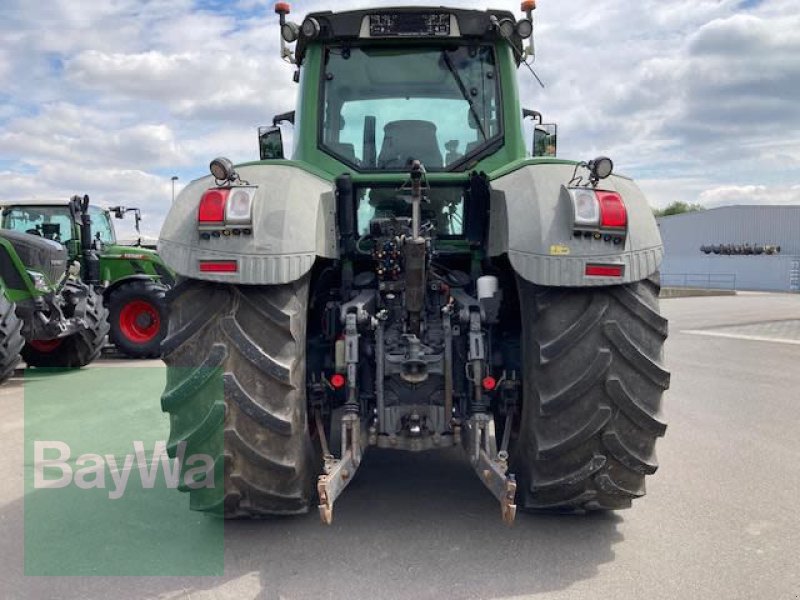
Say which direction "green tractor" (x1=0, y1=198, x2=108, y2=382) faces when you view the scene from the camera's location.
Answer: facing the viewer and to the right of the viewer

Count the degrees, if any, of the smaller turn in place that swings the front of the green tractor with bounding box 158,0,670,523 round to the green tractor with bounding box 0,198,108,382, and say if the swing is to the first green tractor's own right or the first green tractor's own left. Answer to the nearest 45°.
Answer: approximately 45° to the first green tractor's own left

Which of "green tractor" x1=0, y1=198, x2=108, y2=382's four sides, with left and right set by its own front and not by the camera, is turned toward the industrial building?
left

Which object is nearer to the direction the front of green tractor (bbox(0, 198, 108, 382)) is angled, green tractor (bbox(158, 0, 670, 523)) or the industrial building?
the green tractor

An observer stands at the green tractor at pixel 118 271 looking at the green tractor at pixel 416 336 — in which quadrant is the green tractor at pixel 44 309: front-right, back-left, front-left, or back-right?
front-right

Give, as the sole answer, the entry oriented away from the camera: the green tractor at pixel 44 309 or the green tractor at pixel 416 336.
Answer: the green tractor at pixel 416 336

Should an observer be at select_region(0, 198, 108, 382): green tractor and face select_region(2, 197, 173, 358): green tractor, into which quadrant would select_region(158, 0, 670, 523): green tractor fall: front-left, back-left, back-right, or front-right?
back-right

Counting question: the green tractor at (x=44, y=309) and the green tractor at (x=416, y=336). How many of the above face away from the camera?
1

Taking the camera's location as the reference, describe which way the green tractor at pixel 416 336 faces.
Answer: facing away from the viewer

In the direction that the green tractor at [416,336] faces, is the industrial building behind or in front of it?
in front

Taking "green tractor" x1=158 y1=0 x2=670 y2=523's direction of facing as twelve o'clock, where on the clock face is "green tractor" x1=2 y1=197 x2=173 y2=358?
"green tractor" x1=2 y1=197 x2=173 y2=358 is roughly at 11 o'clock from "green tractor" x1=158 y1=0 x2=670 y2=523.
